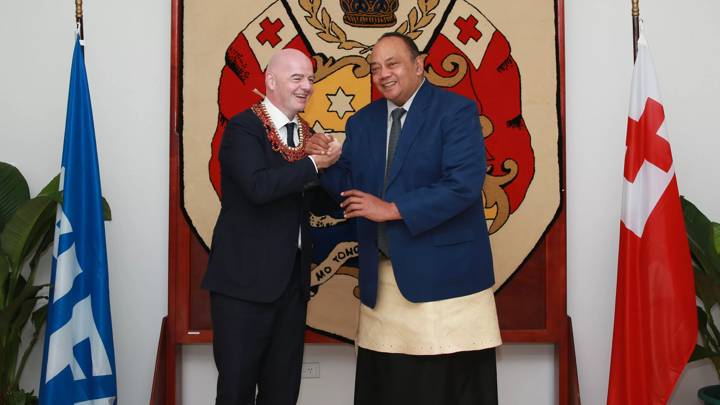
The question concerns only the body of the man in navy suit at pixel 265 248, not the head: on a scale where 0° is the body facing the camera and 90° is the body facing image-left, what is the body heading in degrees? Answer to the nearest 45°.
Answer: approximately 315°

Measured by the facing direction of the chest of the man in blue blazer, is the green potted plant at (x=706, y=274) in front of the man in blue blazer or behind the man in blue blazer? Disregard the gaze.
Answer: behind

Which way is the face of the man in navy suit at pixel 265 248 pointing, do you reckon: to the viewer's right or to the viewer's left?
to the viewer's right

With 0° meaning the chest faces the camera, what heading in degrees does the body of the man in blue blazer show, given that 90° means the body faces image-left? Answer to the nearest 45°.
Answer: approximately 45°
